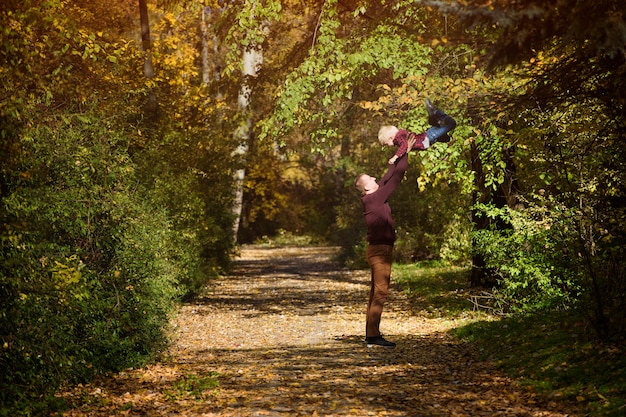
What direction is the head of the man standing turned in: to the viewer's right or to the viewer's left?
to the viewer's right

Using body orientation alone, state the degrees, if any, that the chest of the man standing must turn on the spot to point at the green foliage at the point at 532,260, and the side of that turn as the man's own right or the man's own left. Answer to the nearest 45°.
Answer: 0° — they already face it

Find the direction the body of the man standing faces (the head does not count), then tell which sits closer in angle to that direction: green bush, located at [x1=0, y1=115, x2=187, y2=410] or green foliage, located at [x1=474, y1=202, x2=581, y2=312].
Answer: the green foliage

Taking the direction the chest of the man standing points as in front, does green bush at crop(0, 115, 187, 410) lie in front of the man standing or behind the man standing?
behind

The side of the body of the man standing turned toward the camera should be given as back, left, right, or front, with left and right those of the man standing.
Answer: right
